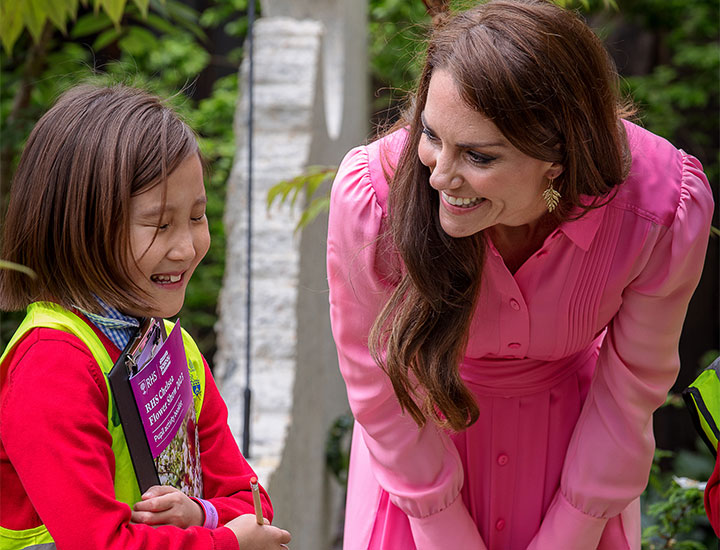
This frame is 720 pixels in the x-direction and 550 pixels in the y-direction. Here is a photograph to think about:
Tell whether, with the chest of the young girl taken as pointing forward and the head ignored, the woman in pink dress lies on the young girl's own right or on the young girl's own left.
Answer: on the young girl's own left

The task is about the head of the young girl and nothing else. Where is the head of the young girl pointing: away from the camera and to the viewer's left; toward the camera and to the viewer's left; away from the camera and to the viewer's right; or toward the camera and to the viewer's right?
toward the camera and to the viewer's right

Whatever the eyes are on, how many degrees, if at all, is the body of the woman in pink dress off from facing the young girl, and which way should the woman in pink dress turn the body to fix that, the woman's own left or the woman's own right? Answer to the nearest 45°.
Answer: approximately 45° to the woman's own right

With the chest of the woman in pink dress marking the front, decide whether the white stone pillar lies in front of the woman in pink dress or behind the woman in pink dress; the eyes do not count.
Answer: behind

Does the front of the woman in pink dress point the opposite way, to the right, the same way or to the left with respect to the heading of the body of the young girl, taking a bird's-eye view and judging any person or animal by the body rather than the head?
to the right

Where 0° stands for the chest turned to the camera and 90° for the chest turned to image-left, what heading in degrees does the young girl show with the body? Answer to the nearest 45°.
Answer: approximately 315°

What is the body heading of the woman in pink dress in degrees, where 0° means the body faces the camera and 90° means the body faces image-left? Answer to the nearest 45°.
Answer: approximately 0°

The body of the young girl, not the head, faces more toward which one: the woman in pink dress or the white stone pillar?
the woman in pink dress

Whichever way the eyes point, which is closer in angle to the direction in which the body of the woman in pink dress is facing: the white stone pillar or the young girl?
the young girl

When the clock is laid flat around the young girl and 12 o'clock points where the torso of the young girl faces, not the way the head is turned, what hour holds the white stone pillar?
The white stone pillar is roughly at 8 o'clock from the young girl.
